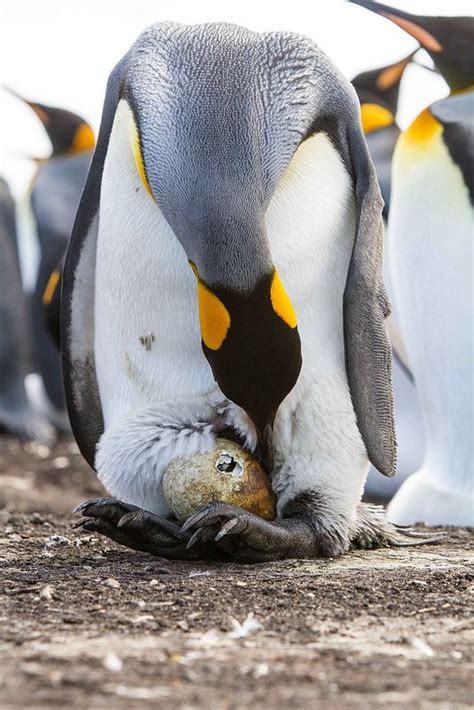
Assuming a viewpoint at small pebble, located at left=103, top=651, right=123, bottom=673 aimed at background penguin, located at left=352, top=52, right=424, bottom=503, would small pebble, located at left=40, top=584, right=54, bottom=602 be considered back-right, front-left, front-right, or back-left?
front-left

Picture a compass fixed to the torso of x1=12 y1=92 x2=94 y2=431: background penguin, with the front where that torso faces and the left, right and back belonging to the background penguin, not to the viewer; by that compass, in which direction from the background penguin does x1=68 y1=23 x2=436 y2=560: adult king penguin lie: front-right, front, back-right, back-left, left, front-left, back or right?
back-left

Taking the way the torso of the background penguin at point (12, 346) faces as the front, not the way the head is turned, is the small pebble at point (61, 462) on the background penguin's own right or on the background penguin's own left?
on the background penguin's own left

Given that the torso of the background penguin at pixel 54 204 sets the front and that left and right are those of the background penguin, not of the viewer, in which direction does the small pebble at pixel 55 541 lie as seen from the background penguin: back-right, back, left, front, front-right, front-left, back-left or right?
back-left

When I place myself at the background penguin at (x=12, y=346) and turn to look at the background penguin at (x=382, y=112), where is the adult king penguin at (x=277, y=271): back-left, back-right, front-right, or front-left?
front-right

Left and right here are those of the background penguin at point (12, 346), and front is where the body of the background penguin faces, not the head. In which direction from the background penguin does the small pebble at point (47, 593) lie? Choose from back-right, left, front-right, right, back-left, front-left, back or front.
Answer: left

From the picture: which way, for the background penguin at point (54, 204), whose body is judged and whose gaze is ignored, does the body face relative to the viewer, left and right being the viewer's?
facing away from the viewer and to the left of the viewer

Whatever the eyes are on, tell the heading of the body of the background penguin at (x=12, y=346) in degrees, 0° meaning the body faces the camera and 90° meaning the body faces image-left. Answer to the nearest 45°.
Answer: approximately 90°

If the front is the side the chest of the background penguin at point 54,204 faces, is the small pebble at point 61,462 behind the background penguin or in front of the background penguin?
behind
